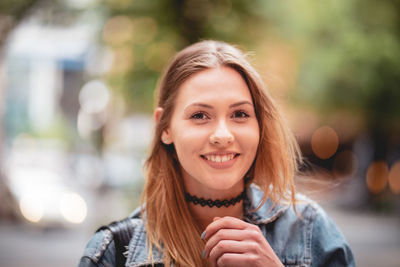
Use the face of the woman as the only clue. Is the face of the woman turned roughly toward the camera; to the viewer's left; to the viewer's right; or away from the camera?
toward the camera

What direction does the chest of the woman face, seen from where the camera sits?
toward the camera
